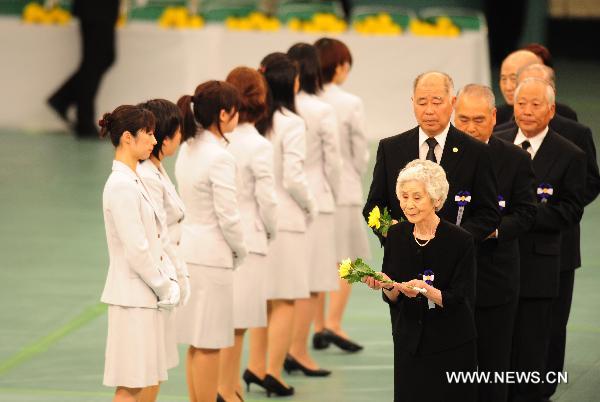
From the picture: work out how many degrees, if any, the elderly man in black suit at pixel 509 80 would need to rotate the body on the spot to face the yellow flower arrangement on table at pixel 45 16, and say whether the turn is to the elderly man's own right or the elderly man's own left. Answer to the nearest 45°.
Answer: approximately 90° to the elderly man's own right

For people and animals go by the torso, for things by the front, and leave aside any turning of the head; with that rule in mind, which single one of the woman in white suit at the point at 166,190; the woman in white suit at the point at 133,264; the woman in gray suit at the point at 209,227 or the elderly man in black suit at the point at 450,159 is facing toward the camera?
the elderly man in black suit

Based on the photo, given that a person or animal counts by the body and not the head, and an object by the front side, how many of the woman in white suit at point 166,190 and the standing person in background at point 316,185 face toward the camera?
0

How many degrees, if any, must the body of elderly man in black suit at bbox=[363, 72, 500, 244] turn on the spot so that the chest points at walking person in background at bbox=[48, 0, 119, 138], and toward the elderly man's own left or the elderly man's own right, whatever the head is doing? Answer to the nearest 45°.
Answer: approximately 135° to the elderly man's own right

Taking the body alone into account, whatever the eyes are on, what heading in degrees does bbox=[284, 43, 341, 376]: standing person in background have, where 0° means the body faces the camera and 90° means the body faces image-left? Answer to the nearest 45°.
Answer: approximately 270°

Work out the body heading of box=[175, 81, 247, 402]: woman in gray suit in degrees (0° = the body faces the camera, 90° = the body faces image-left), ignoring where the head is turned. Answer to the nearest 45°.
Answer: approximately 225°

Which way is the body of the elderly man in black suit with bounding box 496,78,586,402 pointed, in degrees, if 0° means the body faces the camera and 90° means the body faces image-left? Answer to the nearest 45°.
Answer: approximately 45°

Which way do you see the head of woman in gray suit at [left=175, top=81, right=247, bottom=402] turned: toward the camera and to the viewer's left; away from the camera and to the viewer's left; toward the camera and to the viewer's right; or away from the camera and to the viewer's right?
away from the camera and to the viewer's right

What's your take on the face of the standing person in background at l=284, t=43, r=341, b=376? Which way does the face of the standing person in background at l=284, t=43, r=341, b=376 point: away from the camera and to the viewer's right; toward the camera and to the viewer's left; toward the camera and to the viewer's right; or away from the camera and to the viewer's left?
away from the camera and to the viewer's right

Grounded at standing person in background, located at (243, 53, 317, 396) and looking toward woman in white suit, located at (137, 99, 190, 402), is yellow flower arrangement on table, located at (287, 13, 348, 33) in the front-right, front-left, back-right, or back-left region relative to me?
back-right

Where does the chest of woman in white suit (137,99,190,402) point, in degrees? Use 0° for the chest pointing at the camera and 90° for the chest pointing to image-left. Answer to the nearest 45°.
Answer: approximately 270°

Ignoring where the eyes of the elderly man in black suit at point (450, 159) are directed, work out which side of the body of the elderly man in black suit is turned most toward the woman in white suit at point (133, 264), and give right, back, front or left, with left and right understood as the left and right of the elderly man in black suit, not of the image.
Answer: right
